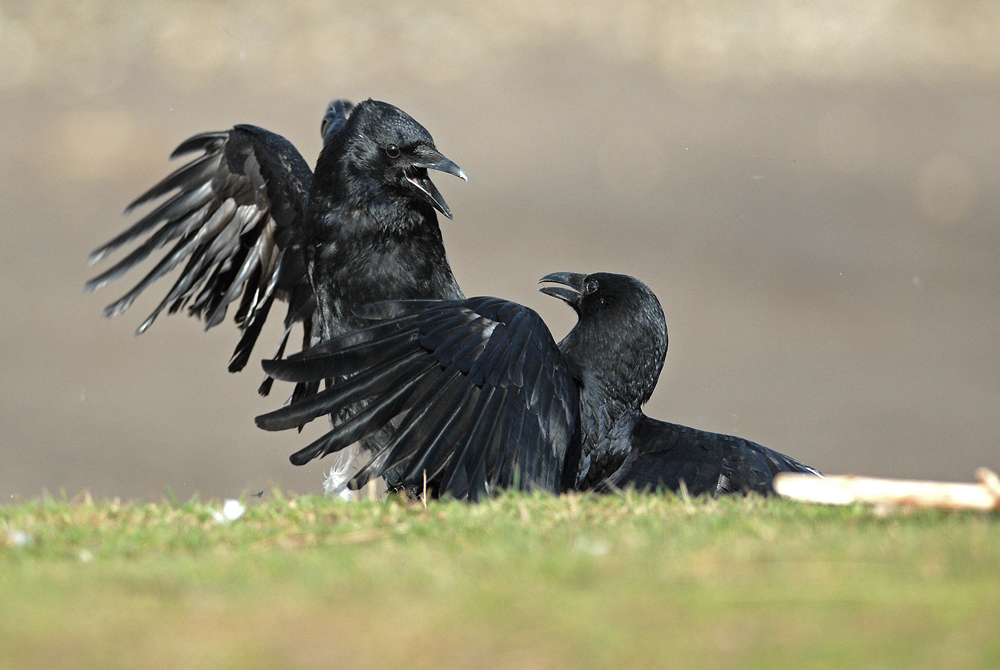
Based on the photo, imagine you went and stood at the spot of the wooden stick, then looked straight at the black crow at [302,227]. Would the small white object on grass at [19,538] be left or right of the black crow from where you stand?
left

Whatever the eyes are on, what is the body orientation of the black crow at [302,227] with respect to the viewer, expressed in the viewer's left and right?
facing the viewer and to the right of the viewer

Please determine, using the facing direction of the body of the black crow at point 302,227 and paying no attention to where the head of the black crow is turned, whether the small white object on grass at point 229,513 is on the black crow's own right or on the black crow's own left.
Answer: on the black crow's own right

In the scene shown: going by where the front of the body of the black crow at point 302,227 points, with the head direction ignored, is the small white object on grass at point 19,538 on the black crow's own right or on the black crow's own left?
on the black crow's own right

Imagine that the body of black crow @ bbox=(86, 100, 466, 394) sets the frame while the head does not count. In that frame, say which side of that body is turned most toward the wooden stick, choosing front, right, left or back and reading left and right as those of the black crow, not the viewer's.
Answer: front
